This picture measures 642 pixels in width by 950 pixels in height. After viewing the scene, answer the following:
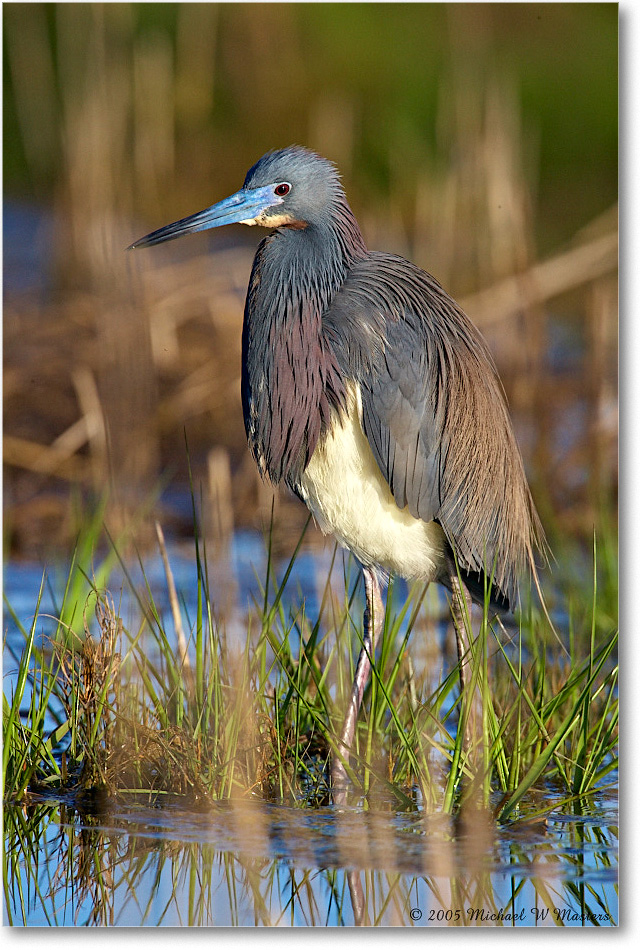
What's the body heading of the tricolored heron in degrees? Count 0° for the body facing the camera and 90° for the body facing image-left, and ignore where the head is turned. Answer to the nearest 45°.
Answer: approximately 90°
